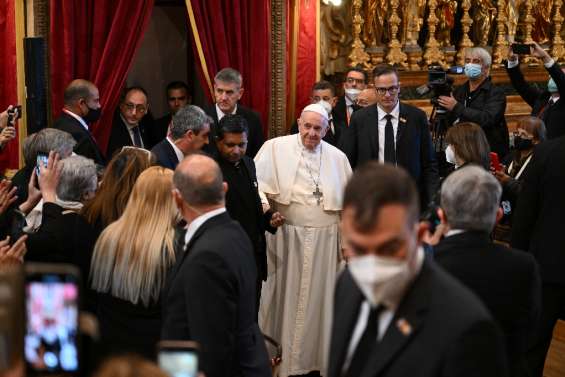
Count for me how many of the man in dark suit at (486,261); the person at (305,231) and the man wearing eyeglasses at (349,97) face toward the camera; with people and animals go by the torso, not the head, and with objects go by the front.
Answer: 2

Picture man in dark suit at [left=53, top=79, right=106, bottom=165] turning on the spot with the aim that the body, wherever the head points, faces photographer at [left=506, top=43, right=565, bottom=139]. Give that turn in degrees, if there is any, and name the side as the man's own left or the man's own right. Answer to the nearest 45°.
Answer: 0° — they already face them

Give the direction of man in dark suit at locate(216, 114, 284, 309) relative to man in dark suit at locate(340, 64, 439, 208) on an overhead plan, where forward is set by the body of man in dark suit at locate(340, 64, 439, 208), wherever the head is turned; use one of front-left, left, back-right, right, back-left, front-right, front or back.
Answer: front-right

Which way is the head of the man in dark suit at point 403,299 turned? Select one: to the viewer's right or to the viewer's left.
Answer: to the viewer's left

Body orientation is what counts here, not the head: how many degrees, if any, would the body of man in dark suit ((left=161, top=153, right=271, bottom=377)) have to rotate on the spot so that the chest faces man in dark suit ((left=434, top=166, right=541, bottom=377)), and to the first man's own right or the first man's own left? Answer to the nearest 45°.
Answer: approximately 135° to the first man's own right

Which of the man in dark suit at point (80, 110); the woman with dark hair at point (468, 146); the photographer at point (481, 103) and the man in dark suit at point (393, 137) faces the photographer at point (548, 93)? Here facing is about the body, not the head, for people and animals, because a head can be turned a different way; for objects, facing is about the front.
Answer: the man in dark suit at point (80, 110)

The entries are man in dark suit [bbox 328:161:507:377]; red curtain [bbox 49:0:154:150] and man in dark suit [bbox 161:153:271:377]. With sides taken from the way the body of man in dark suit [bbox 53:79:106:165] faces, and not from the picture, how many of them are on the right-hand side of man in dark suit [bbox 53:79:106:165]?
2

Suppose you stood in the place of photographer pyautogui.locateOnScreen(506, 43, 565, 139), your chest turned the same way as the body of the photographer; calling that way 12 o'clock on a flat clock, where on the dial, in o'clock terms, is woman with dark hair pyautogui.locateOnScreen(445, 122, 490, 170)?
The woman with dark hair is roughly at 11 o'clock from the photographer.

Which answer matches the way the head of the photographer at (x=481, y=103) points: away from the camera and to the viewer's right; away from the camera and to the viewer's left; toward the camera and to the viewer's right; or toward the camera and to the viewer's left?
toward the camera and to the viewer's left

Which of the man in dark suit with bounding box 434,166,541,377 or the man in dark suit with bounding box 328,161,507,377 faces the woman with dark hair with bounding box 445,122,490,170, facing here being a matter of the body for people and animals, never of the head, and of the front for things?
the man in dark suit with bounding box 434,166,541,377

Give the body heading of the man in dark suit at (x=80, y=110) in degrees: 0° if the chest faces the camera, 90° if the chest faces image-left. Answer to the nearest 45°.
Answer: approximately 270°

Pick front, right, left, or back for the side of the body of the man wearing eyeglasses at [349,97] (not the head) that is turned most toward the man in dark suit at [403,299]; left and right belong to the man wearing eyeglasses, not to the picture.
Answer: front

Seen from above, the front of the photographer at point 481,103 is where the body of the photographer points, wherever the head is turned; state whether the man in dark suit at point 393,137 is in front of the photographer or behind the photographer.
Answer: in front

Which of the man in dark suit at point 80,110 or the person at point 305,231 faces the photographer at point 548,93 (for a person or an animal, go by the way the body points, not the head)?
the man in dark suit

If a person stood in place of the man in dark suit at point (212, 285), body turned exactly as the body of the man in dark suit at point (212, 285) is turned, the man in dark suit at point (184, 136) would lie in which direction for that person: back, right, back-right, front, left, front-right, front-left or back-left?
front-right
